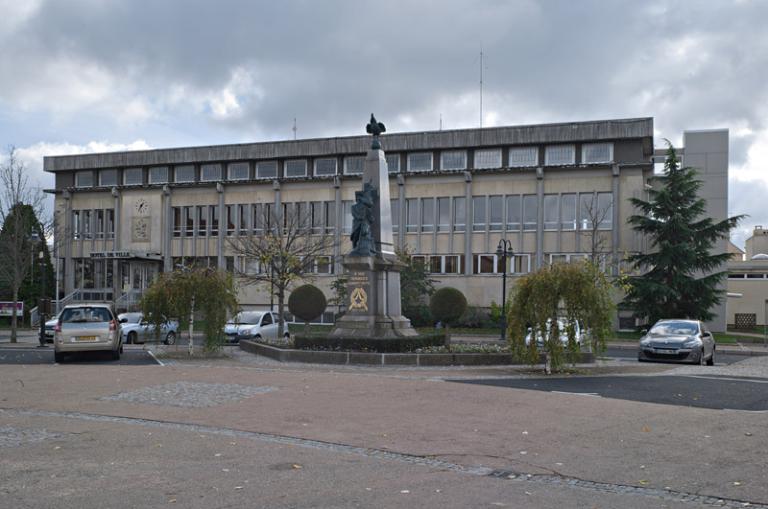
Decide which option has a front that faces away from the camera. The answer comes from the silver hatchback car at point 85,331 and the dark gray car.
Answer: the silver hatchback car

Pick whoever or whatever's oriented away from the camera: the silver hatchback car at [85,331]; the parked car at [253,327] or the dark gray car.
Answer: the silver hatchback car

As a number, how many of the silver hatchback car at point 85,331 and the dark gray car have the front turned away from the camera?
1

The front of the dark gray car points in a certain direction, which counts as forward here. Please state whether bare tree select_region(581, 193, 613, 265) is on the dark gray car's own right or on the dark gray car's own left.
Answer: on the dark gray car's own right

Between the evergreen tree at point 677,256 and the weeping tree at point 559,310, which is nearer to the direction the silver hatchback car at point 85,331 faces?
the evergreen tree

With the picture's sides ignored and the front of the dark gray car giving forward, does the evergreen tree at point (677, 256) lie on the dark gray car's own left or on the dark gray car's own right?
on the dark gray car's own right

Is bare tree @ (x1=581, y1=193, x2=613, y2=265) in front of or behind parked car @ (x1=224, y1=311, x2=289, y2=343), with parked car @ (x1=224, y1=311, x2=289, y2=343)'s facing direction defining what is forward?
behind

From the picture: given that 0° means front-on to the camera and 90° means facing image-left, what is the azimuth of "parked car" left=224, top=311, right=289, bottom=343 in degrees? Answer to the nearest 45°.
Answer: approximately 45°

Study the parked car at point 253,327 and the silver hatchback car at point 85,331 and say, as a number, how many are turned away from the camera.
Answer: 1

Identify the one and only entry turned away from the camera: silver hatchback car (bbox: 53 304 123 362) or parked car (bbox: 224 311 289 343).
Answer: the silver hatchback car

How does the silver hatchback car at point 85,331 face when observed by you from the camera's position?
facing away from the viewer

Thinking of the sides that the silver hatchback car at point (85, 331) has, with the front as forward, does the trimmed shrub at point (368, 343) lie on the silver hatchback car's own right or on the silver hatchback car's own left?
on the silver hatchback car's own right

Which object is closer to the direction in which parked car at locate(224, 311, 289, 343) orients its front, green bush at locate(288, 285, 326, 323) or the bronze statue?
the bronze statue
